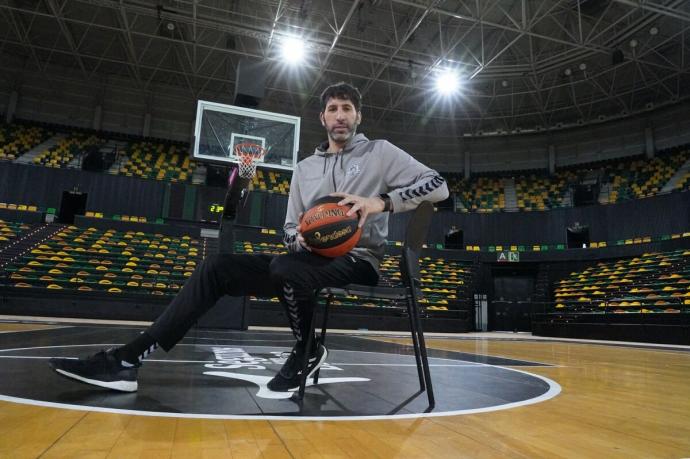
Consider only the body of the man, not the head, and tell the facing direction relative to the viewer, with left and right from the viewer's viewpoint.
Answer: facing the viewer and to the left of the viewer

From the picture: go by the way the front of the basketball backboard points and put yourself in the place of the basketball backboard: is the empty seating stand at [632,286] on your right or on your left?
on your left

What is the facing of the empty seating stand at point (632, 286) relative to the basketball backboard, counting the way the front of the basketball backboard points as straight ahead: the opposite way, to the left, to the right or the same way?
to the right

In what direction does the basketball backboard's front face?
toward the camera

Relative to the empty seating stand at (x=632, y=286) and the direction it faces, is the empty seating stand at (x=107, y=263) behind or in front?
in front

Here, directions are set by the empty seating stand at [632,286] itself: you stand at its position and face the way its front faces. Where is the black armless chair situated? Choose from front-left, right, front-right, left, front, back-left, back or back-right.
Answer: front-left

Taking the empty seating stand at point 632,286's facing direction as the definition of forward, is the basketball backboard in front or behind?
in front

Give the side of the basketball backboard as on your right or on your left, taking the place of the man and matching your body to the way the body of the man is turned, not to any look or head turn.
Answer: on your right

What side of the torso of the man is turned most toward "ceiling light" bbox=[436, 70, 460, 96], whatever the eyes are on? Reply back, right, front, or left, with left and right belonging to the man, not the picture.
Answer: back

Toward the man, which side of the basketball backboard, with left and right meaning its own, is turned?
front
